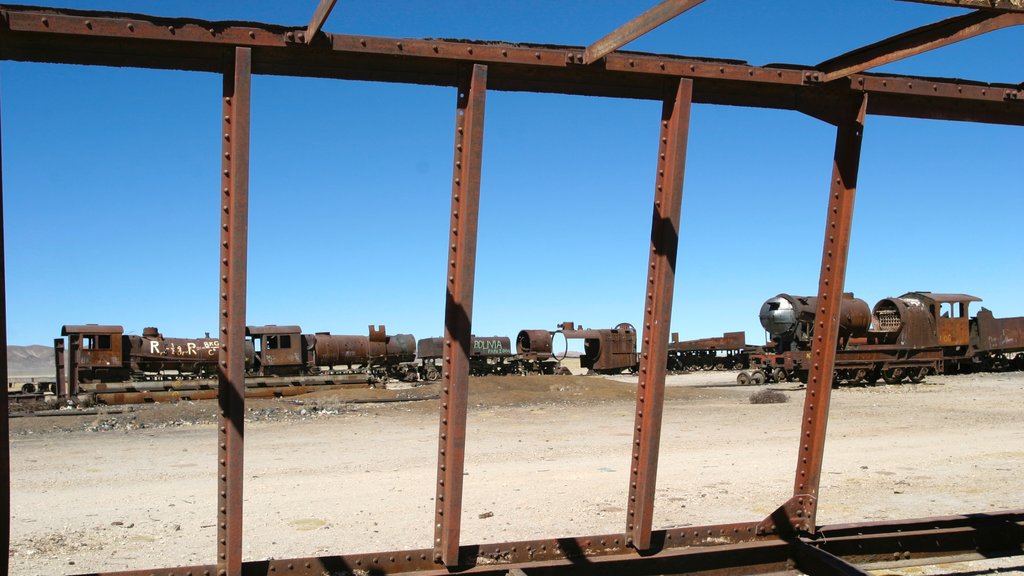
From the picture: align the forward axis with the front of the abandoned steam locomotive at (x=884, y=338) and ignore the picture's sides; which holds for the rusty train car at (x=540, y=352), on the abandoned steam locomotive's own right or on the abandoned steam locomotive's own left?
on the abandoned steam locomotive's own right

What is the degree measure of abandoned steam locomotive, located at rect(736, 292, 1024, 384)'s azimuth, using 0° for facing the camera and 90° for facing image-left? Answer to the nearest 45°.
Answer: approximately 45°

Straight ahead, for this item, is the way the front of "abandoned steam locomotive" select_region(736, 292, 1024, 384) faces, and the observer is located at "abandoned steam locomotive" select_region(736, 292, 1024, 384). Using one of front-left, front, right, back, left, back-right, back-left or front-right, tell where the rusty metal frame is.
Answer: front-left

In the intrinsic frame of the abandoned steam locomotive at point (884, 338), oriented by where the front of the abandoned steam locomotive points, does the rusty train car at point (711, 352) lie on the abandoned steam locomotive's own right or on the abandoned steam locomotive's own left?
on the abandoned steam locomotive's own right

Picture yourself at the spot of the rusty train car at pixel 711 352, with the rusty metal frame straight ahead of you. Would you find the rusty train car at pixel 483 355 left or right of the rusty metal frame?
right
